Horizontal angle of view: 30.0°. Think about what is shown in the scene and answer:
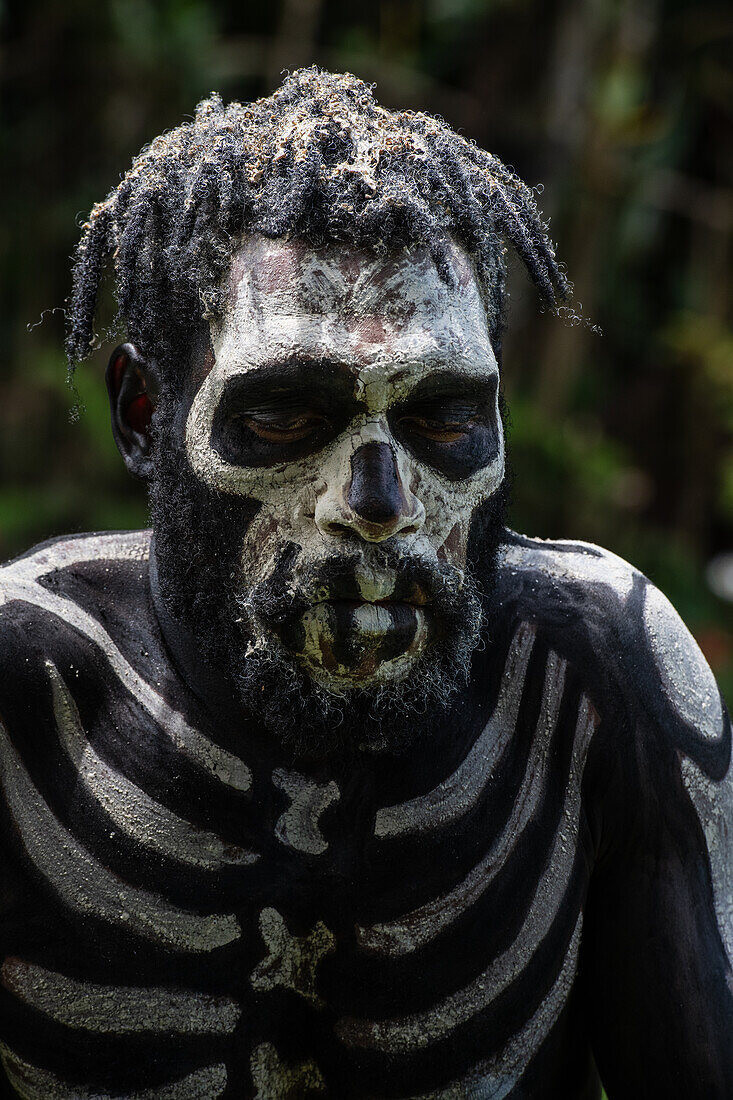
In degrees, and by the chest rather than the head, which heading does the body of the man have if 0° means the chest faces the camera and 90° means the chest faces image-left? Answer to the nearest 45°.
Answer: approximately 0°
